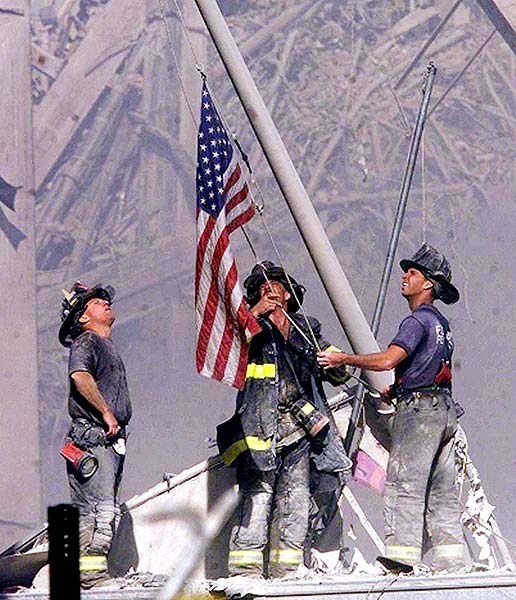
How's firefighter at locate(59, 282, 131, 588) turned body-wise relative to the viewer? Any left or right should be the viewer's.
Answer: facing to the right of the viewer

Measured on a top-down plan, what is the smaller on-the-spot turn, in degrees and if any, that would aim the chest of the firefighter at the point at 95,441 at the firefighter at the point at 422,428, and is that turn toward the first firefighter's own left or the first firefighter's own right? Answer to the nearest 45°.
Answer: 0° — they already face them

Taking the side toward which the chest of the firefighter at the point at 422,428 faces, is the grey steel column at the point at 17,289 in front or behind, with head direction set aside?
in front

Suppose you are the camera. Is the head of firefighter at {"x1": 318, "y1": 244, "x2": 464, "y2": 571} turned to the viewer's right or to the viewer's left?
to the viewer's left

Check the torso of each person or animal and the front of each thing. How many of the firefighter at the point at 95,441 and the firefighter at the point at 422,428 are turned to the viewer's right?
1

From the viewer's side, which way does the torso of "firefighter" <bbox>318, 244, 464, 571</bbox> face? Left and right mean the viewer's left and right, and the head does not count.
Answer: facing away from the viewer and to the left of the viewer
